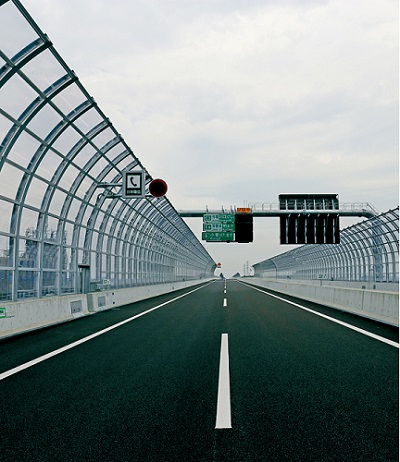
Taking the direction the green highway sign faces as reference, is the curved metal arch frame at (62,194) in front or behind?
in front

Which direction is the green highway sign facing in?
toward the camera

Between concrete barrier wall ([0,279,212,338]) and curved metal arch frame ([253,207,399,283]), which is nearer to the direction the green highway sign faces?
the concrete barrier wall

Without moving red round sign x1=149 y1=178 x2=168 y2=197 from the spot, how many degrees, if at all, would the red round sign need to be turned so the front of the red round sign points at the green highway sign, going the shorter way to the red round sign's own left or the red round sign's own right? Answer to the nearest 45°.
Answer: approximately 180°

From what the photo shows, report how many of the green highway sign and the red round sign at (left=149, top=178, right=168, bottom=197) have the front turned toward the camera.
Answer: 2

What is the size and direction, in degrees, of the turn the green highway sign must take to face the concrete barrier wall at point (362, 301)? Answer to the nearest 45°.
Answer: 0° — it already faces it

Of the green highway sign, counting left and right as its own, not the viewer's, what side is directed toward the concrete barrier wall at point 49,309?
front

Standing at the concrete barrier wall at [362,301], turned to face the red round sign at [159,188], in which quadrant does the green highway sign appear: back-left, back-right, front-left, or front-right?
front-right

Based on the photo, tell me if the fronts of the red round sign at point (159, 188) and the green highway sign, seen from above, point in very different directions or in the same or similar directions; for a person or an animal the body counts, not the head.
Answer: same or similar directions

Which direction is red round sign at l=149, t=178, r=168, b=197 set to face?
toward the camera

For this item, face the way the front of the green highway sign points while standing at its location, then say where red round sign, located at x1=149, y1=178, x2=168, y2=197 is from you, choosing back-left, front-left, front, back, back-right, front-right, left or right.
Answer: front
